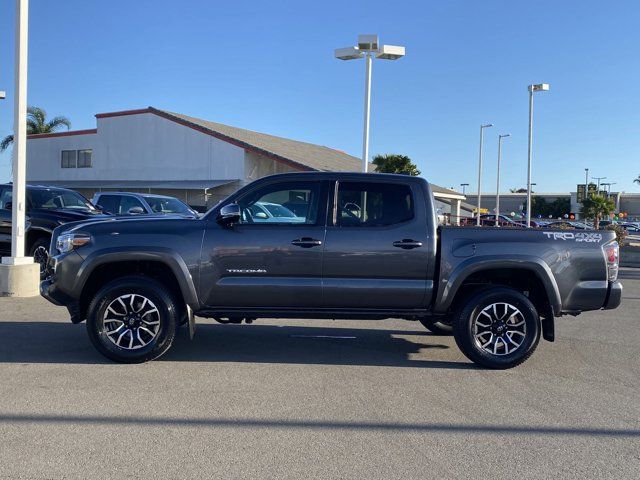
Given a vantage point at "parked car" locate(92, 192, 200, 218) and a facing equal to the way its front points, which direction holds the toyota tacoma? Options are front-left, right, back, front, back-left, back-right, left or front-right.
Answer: front-right

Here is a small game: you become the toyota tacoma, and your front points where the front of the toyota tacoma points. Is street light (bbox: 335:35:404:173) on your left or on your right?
on your right

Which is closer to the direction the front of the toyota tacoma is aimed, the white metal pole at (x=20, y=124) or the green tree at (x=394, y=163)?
the white metal pole

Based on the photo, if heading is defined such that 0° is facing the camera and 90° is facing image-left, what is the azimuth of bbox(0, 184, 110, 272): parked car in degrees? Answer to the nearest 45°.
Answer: approximately 315°

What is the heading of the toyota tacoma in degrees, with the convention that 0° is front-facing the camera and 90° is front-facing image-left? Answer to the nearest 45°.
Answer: approximately 90°

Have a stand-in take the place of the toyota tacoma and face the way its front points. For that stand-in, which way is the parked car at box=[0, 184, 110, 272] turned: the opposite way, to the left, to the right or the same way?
the opposite way

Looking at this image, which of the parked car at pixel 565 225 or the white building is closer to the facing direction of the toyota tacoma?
the white building

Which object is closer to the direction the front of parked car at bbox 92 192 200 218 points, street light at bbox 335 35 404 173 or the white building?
the street light

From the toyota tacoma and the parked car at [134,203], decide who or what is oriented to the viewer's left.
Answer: the toyota tacoma

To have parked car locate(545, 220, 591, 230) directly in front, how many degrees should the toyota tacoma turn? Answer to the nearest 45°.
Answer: approximately 135° to its right

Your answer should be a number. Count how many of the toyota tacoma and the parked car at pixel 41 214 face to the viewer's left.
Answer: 1

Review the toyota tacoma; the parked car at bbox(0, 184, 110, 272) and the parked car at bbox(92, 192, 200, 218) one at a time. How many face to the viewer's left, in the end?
1

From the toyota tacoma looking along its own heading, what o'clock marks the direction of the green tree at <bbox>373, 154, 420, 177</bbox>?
The green tree is roughly at 3 o'clock from the toyota tacoma.

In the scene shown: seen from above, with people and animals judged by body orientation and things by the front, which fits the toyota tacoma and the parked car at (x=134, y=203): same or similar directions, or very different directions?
very different directions

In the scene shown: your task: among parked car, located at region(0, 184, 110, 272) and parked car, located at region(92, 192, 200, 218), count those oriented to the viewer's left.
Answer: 0

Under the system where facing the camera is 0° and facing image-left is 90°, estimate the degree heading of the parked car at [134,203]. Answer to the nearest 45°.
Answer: approximately 315°

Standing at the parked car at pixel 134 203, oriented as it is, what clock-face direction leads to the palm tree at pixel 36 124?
The palm tree is roughly at 7 o'clock from the parked car.
